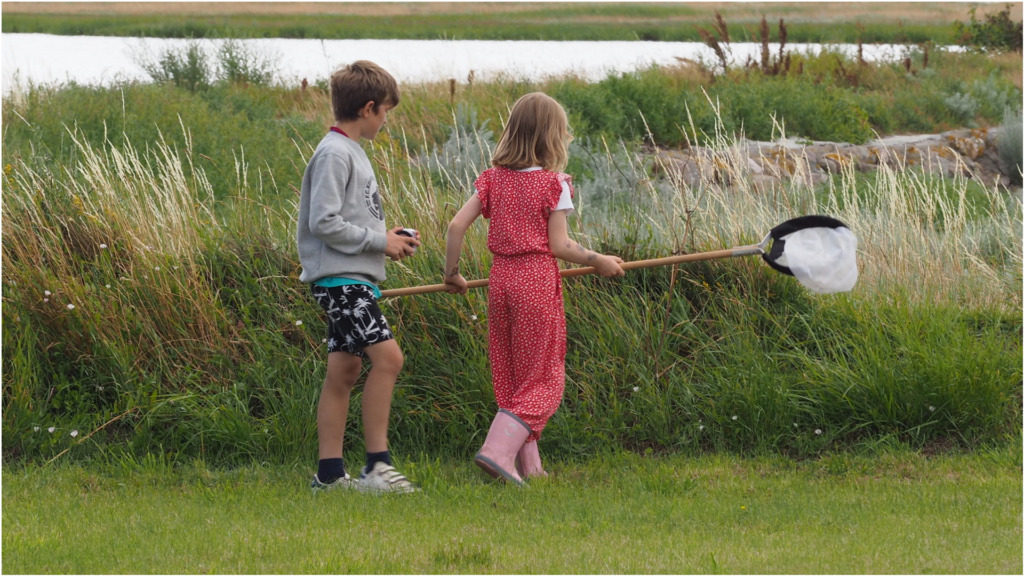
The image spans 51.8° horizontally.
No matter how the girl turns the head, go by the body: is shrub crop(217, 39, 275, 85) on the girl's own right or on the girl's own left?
on the girl's own left

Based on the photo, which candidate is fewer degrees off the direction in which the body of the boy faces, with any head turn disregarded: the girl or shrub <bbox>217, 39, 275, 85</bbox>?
the girl

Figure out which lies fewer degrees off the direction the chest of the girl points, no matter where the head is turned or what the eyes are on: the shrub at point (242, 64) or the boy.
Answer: the shrub

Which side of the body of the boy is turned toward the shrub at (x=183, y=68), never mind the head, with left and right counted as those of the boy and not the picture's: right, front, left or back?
left

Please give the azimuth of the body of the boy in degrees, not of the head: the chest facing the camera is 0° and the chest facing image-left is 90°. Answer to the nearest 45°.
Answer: approximately 270°

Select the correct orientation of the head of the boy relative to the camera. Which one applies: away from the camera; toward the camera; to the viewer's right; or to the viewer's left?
to the viewer's right

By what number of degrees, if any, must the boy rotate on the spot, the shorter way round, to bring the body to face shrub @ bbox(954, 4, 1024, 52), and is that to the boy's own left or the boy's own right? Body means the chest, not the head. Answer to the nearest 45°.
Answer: approximately 45° to the boy's own left

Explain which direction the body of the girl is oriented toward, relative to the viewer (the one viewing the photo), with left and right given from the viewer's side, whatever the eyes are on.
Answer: facing away from the viewer and to the right of the viewer

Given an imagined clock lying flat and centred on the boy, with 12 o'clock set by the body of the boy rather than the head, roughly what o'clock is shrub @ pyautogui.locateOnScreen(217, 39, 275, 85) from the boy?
The shrub is roughly at 9 o'clock from the boy.

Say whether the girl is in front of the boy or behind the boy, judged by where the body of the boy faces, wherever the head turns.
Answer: in front
